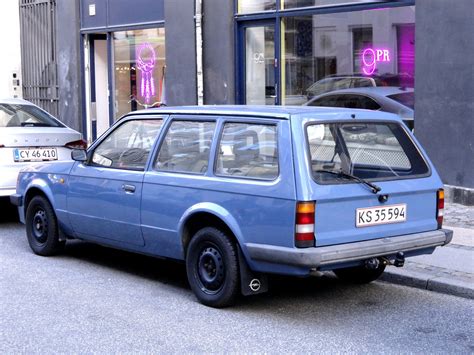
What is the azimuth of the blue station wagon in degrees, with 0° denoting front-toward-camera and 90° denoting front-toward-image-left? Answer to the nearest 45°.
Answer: approximately 135°

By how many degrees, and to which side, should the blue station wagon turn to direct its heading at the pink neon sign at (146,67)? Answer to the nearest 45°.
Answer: approximately 45° to its right

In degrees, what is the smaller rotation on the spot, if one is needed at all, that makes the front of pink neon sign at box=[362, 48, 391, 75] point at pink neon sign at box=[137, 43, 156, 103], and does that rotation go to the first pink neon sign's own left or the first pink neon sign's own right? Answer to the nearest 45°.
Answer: approximately 135° to the first pink neon sign's own right

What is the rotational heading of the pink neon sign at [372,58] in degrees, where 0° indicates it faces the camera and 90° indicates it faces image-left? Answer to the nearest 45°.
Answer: approximately 0°

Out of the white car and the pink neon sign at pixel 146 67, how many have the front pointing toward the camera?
1

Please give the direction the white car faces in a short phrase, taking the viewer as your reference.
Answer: facing away from the viewer and to the left of the viewer

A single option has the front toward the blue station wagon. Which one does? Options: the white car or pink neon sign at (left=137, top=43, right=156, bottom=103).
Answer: the pink neon sign

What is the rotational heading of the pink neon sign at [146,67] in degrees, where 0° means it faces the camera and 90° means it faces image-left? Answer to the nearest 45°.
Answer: approximately 0°

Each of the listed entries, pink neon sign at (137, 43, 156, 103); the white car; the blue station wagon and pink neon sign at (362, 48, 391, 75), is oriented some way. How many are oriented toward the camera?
2

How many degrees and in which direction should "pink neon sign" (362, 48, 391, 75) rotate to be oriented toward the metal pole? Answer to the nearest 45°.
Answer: approximately 135° to its right

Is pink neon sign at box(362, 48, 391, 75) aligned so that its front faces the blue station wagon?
yes

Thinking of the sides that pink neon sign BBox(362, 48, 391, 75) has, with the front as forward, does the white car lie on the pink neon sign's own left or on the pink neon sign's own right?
on the pink neon sign's own right
